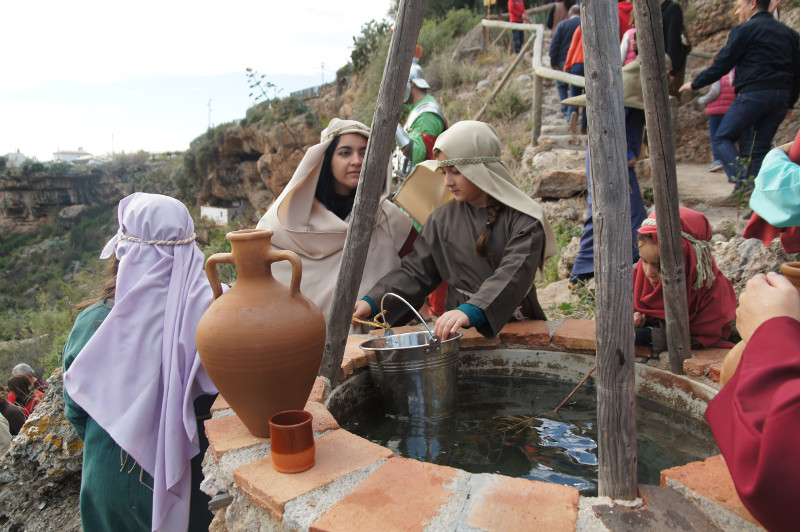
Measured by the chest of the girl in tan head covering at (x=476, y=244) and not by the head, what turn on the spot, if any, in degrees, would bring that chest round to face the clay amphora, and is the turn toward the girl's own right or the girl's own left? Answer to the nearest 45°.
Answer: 0° — they already face it

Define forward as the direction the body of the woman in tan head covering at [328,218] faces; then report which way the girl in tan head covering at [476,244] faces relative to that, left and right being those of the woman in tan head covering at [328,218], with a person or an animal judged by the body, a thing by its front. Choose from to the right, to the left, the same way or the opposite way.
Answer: to the right

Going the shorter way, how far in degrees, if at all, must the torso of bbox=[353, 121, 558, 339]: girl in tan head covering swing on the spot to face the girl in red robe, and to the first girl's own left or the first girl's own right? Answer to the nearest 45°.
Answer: approximately 135° to the first girl's own left

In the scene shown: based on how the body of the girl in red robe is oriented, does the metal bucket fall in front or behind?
in front

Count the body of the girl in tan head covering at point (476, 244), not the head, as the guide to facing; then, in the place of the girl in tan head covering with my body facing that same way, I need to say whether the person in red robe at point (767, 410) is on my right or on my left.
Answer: on my left

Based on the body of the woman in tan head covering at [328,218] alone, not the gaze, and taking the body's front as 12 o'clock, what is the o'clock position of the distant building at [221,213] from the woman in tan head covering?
The distant building is roughly at 7 o'clock from the woman in tan head covering.

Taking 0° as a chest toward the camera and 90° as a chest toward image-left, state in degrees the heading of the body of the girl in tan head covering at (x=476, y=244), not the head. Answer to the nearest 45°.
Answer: approximately 45°

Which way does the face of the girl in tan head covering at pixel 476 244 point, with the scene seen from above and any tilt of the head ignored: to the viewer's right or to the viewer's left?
to the viewer's left

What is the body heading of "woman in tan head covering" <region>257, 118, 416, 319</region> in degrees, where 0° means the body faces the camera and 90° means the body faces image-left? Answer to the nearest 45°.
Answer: approximately 315°
